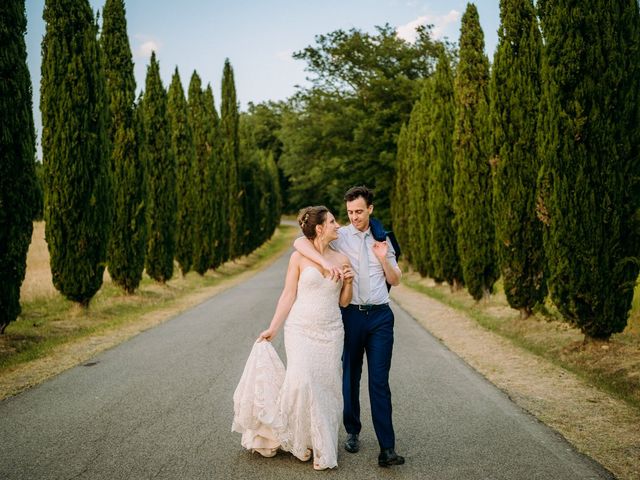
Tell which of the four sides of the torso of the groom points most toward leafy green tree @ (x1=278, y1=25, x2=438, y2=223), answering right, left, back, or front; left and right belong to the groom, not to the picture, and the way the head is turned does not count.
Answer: back

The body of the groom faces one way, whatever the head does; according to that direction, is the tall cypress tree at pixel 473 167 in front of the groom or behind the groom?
behind

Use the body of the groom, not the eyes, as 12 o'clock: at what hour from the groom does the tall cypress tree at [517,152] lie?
The tall cypress tree is roughly at 7 o'clock from the groom.

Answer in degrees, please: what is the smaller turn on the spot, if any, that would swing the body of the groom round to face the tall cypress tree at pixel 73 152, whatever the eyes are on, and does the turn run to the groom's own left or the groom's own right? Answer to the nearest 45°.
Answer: approximately 135° to the groom's own right

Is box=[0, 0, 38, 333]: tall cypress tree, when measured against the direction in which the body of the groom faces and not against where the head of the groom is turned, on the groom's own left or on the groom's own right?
on the groom's own right

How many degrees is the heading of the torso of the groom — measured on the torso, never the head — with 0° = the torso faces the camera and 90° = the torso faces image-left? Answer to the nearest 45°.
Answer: approximately 0°

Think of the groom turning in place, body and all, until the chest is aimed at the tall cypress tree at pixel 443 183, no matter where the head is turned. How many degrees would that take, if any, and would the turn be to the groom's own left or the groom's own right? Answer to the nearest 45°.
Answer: approximately 180°

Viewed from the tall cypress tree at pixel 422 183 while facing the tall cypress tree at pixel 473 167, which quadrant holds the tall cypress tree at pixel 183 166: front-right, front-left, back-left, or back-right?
back-right

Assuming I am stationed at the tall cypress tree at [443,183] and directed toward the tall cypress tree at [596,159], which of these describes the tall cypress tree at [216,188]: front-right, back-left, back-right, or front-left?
back-right

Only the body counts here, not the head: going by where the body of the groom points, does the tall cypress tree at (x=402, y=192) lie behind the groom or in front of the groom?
behind

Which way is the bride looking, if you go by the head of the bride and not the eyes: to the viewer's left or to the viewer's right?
to the viewer's right
